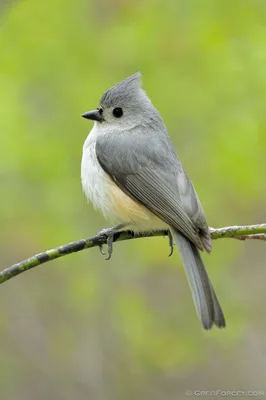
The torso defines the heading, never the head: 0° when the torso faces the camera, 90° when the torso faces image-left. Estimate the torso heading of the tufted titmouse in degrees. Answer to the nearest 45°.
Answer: approximately 90°
